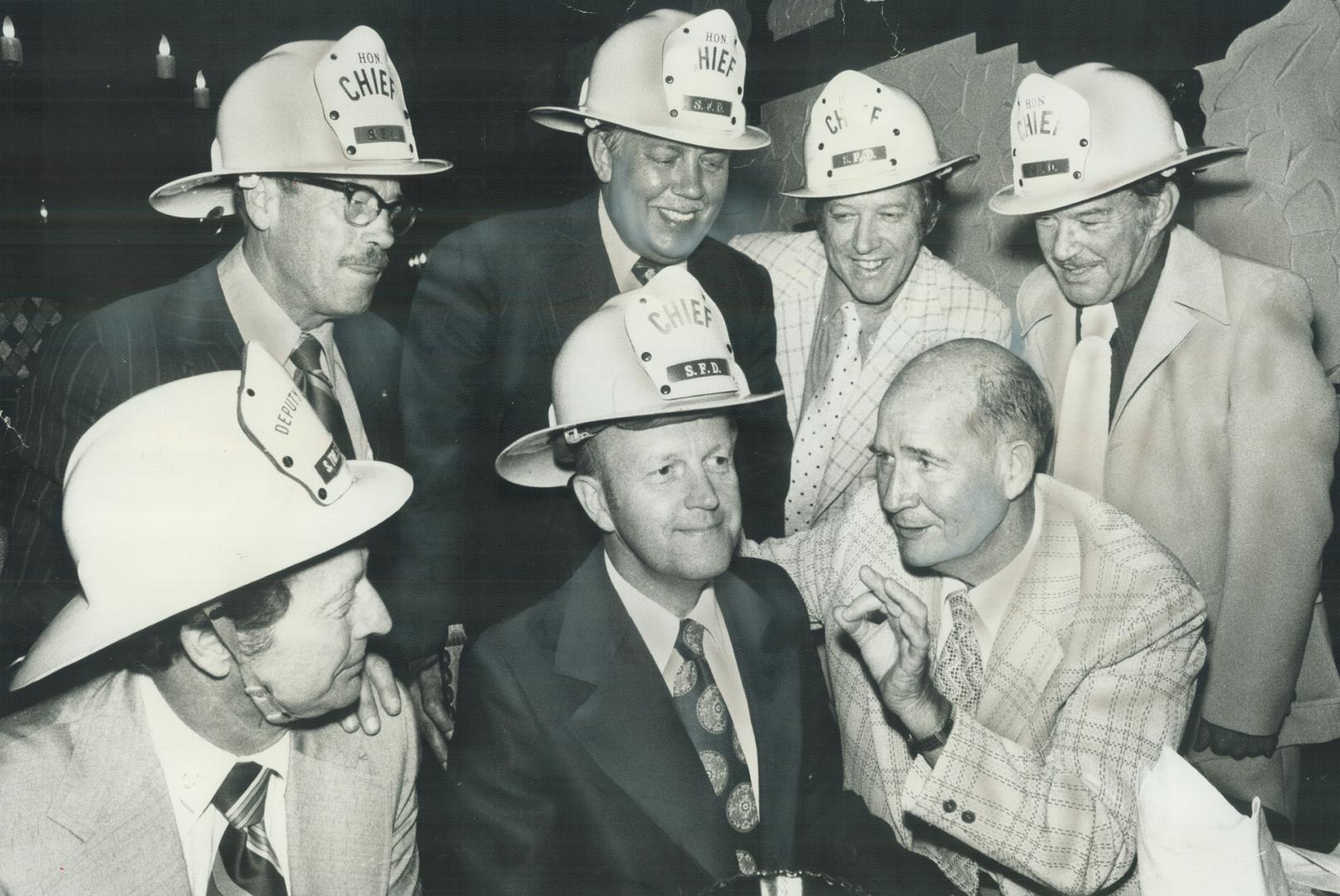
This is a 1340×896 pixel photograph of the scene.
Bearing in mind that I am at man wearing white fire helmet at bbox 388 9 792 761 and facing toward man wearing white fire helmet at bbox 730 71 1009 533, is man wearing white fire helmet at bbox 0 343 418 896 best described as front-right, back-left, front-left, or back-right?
back-right

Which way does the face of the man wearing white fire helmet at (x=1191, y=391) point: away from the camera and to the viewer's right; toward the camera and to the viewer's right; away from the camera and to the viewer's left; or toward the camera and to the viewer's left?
toward the camera and to the viewer's left

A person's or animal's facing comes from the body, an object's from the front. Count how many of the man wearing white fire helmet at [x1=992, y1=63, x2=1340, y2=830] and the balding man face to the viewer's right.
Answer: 0

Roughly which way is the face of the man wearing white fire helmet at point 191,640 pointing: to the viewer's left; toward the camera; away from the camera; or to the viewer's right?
to the viewer's right

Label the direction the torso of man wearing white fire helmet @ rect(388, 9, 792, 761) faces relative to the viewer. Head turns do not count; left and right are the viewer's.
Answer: facing the viewer and to the right of the viewer

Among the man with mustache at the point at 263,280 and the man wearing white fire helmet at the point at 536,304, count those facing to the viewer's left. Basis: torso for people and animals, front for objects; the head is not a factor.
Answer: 0

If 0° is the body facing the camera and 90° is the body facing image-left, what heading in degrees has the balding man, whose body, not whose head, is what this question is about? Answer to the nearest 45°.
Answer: approximately 45°

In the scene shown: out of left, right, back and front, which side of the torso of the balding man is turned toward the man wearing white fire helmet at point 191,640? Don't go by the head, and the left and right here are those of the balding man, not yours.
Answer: front

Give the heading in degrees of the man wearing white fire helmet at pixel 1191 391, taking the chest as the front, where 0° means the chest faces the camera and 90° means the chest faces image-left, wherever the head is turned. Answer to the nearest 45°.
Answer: approximately 45°

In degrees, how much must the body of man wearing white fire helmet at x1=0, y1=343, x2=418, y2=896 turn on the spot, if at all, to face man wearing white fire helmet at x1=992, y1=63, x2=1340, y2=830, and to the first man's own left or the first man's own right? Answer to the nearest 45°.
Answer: approximately 45° to the first man's own left

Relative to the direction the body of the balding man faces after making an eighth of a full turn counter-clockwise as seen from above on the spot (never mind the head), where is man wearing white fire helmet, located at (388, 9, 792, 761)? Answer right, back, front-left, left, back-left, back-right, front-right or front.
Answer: right

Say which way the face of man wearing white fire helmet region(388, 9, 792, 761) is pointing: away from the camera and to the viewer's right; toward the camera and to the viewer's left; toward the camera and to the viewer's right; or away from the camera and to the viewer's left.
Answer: toward the camera and to the viewer's right
